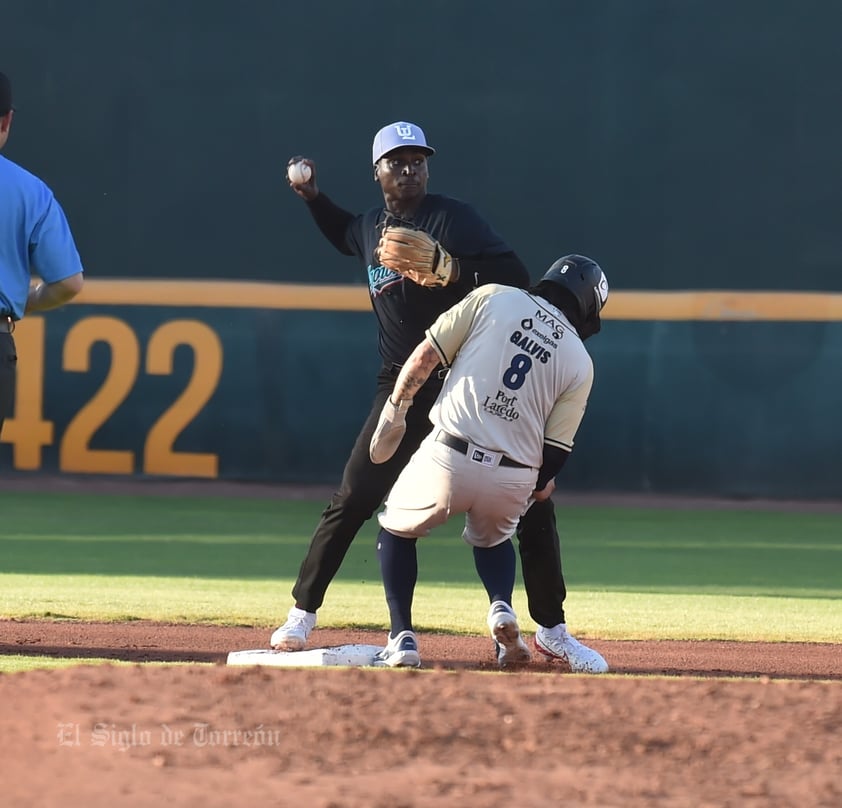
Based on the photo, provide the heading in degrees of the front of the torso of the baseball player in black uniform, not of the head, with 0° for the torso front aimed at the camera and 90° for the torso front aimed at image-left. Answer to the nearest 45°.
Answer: approximately 0°
